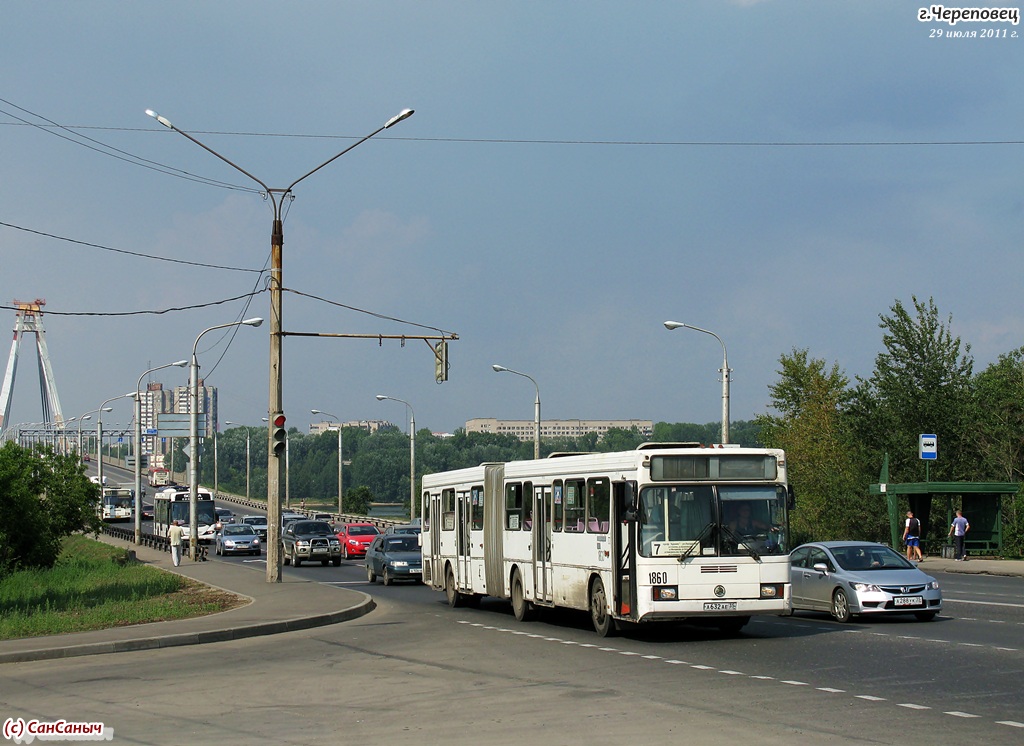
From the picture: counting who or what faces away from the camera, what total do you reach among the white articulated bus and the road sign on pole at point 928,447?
0

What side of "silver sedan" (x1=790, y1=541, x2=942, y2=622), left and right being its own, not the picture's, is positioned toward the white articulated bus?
right

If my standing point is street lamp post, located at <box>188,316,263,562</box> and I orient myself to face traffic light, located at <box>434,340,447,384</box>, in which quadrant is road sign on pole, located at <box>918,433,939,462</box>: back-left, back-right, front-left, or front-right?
front-left

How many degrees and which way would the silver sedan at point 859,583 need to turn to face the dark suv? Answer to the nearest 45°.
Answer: approximately 180°

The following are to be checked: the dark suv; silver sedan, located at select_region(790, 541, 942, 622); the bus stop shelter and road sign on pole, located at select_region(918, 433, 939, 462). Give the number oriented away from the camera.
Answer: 0

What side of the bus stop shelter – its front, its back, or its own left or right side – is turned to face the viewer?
front

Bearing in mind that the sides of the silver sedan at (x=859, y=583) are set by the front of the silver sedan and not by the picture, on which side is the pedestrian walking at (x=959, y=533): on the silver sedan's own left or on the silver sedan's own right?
on the silver sedan's own left

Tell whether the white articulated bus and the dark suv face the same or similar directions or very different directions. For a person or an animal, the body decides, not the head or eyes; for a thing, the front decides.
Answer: same or similar directions

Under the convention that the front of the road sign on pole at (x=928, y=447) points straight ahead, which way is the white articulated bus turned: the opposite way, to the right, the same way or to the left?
the same way

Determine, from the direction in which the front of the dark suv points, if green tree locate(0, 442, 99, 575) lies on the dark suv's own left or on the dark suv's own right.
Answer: on the dark suv's own right

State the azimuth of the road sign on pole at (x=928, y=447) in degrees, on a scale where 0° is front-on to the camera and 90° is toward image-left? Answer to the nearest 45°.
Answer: approximately 315°

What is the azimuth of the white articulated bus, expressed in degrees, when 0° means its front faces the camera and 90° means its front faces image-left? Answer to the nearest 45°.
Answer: approximately 315°

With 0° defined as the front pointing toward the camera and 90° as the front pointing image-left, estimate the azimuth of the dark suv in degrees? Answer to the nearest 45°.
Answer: approximately 315°

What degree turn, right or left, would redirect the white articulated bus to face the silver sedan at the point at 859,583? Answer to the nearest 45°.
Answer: approximately 90° to its left

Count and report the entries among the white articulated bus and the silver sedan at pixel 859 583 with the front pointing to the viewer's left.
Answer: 0

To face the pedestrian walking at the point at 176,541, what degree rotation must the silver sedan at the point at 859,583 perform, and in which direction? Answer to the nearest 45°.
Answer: approximately 180°

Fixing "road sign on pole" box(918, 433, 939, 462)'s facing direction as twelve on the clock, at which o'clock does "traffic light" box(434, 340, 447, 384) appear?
The traffic light is roughly at 3 o'clock from the road sign on pole.
